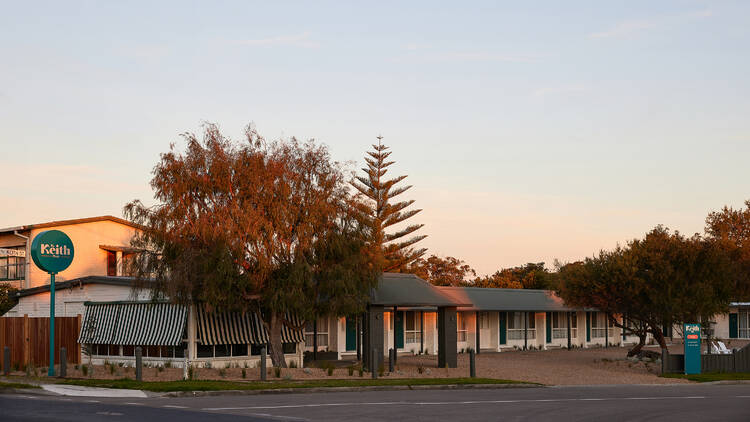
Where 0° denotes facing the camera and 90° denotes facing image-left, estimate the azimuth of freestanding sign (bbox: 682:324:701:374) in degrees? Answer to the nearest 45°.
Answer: approximately 0°

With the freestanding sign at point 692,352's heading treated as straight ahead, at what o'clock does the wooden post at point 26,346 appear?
The wooden post is roughly at 2 o'clock from the freestanding sign.

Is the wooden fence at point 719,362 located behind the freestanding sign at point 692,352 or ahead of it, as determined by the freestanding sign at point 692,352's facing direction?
behind

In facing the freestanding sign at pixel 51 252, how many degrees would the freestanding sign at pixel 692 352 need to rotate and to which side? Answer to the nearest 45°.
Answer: approximately 45° to its right

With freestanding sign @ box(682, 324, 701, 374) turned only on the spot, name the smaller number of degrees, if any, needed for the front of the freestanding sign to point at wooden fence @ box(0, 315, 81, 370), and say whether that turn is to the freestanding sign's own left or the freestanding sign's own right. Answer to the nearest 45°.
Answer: approximately 45° to the freestanding sign's own right
